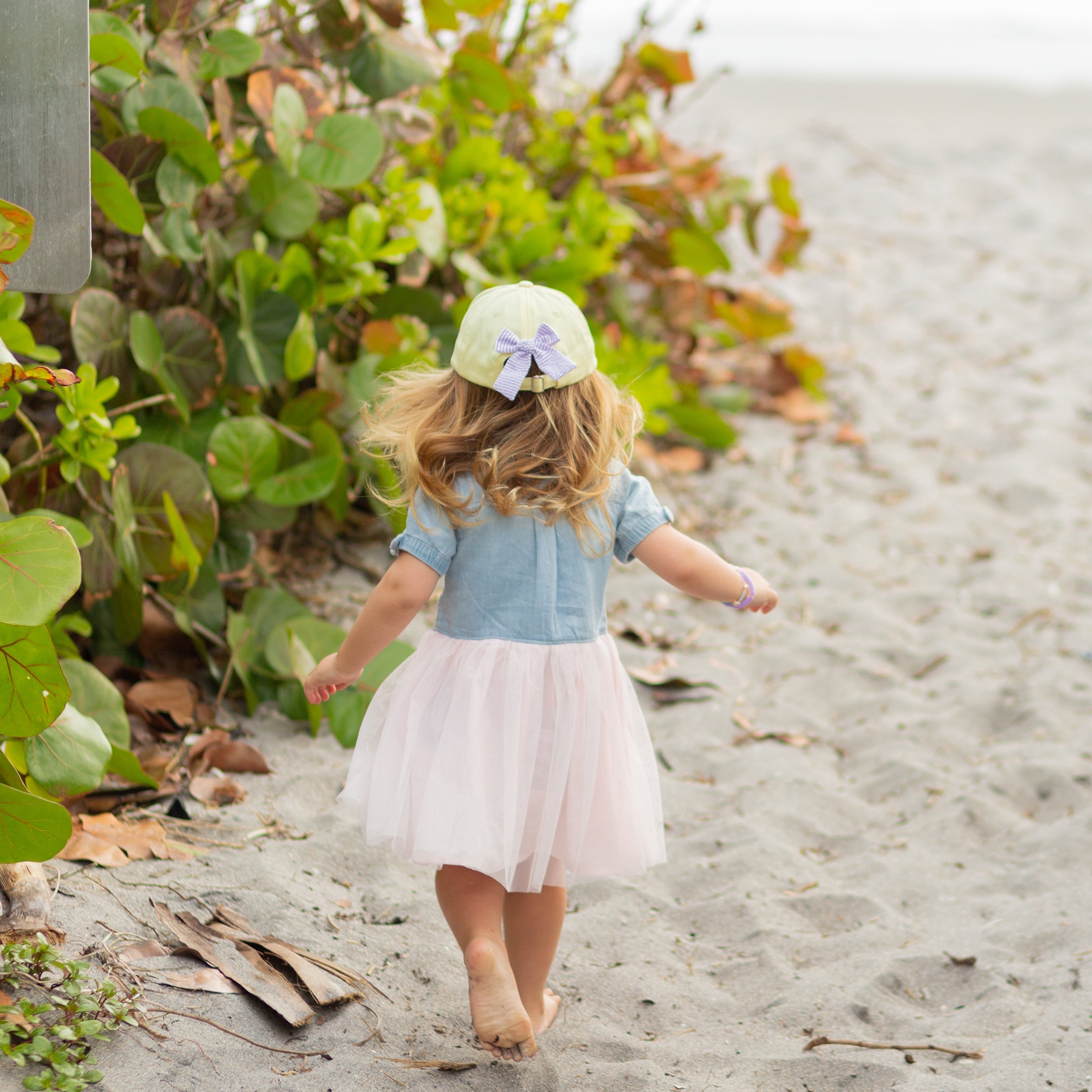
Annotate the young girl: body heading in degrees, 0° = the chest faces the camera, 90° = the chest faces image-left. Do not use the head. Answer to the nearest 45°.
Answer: approximately 180°

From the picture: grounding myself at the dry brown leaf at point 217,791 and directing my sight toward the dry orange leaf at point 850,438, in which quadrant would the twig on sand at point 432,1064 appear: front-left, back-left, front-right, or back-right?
back-right

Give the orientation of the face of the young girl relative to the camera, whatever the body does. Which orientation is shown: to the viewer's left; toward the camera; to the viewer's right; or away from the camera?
away from the camera

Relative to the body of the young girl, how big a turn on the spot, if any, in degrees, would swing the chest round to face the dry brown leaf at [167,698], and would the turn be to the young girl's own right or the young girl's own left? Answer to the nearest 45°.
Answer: approximately 45° to the young girl's own left

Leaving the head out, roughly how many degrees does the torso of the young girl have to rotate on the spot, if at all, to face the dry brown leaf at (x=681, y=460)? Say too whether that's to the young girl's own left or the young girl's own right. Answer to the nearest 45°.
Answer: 0° — they already face it
